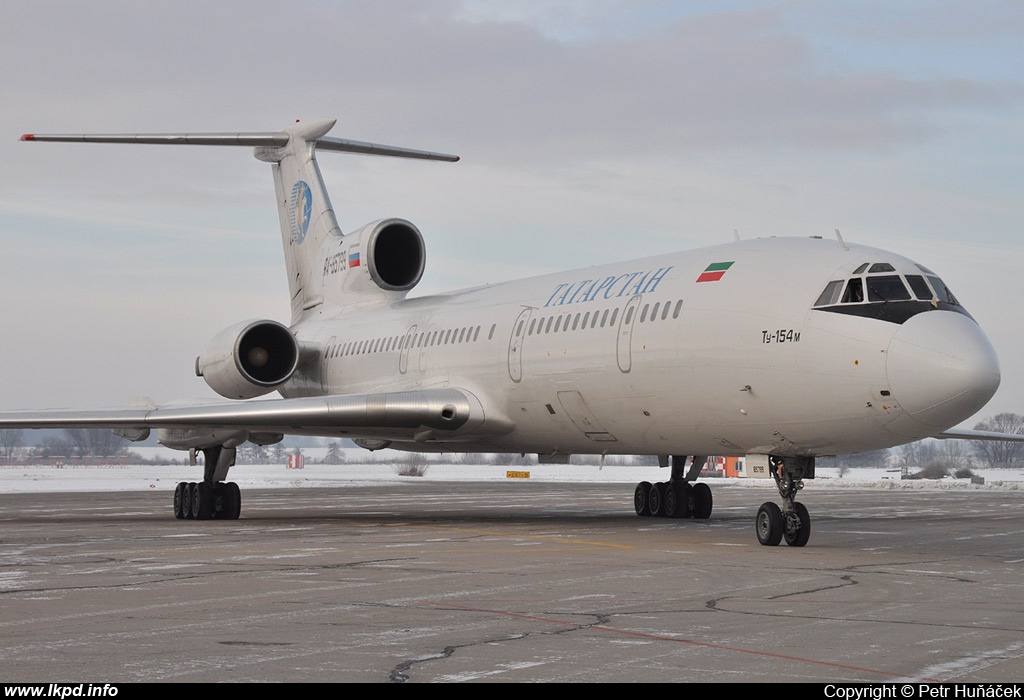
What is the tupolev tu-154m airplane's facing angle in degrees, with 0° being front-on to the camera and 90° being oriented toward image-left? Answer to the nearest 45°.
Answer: approximately 315°
